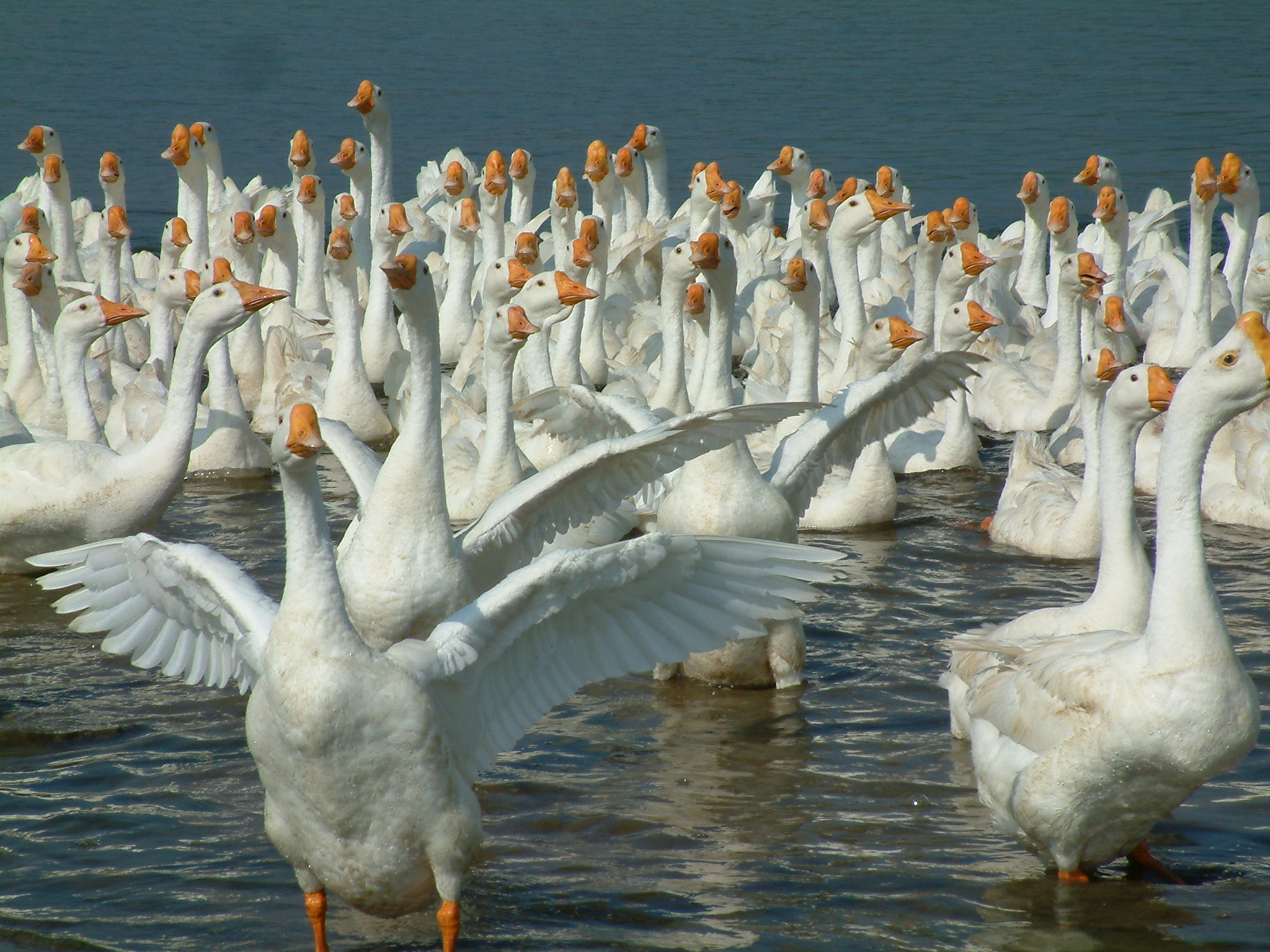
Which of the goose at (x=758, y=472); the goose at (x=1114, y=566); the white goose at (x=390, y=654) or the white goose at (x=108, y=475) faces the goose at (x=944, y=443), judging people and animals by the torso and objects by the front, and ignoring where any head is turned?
the white goose at (x=108, y=475)

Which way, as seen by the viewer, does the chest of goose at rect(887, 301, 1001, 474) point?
to the viewer's right

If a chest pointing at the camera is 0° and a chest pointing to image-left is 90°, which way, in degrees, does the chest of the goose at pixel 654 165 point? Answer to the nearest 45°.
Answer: approximately 45°

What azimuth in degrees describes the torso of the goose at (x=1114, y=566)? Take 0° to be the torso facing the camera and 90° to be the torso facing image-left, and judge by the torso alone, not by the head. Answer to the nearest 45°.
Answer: approximately 270°

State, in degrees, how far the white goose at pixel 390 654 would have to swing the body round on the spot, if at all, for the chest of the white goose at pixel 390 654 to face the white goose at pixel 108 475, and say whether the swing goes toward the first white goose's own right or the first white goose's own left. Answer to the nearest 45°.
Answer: approximately 180°

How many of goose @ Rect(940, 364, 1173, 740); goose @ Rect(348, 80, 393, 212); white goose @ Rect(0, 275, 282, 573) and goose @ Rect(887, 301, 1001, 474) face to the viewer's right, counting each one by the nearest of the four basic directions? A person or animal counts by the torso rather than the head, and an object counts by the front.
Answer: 3

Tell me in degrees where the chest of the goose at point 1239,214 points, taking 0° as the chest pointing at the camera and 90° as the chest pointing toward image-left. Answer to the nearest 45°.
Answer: approximately 45°

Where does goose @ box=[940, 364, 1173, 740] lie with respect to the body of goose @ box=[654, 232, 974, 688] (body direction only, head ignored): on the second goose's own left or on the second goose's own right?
on the second goose's own left

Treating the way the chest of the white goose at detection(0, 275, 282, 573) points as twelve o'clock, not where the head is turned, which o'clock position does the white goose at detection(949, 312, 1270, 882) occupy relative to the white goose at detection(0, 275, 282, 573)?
the white goose at detection(949, 312, 1270, 882) is roughly at 2 o'clock from the white goose at detection(0, 275, 282, 573).
